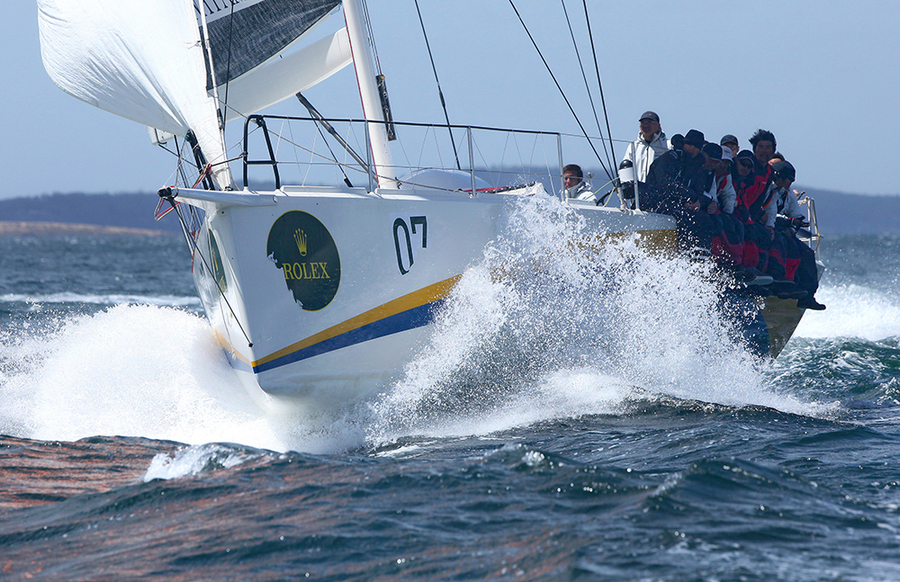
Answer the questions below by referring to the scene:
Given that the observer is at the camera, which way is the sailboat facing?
facing the viewer and to the left of the viewer

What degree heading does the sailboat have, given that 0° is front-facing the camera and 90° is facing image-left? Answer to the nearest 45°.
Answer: approximately 45°
